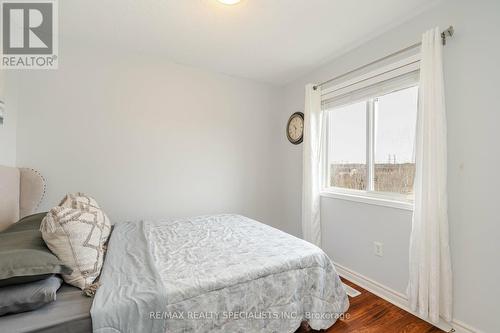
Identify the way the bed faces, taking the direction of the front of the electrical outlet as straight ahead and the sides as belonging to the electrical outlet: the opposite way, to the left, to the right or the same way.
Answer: the opposite way

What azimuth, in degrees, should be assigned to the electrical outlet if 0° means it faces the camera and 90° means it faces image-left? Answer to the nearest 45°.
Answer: approximately 45°

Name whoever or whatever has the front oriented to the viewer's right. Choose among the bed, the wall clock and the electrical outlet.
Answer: the bed

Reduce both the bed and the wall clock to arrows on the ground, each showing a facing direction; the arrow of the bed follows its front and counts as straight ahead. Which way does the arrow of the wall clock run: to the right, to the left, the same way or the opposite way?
the opposite way

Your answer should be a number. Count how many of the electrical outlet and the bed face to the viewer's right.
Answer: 1

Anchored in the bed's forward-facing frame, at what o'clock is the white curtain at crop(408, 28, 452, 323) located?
The white curtain is roughly at 12 o'clock from the bed.

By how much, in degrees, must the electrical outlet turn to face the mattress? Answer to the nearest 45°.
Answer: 0° — it already faces it

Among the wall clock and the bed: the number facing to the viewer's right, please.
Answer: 1

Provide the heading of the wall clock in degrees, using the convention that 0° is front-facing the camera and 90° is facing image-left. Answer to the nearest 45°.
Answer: approximately 45°

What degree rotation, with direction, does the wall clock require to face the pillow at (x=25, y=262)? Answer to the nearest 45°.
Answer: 0° — it already faces it

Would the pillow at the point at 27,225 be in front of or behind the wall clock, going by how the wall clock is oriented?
in front

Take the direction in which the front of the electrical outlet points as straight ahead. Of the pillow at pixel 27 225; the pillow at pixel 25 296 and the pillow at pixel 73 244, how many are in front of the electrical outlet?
3

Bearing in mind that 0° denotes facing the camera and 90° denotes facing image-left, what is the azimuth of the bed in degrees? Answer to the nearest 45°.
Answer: approximately 270°

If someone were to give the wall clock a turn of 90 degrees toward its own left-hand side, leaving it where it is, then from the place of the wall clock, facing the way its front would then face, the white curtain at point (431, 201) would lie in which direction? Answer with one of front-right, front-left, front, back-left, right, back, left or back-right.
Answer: front
